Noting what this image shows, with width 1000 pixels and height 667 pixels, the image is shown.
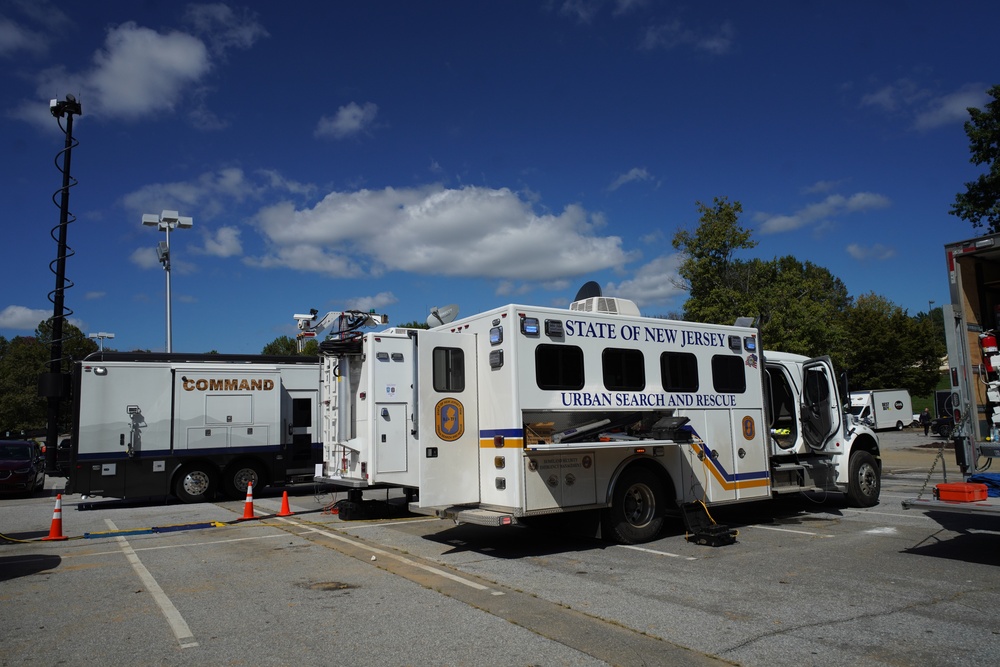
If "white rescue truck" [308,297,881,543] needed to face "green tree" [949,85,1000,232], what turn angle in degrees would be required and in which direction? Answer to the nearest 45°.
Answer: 0° — it already faces it

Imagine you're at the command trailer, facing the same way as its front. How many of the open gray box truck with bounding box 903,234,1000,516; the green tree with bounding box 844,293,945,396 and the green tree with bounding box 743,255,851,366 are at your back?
0

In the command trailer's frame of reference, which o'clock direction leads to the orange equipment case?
The orange equipment case is roughly at 2 o'clock from the command trailer.

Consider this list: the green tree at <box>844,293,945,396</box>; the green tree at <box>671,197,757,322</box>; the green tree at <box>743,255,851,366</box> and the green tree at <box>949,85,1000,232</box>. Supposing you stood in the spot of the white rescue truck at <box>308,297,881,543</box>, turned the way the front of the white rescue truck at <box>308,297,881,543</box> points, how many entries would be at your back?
0

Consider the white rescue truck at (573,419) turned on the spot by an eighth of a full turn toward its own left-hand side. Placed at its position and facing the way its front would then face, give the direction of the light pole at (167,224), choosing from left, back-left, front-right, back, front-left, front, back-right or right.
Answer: front-left

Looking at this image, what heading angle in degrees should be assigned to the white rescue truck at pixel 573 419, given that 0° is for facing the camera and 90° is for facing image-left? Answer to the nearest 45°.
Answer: approximately 225°

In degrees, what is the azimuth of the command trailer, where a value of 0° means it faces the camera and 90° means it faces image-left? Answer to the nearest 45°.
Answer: approximately 270°

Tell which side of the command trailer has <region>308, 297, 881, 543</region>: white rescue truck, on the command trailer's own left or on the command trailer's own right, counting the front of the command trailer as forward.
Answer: on the command trailer's own right

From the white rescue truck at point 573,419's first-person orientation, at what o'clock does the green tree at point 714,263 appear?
The green tree is roughly at 11 o'clock from the white rescue truck.

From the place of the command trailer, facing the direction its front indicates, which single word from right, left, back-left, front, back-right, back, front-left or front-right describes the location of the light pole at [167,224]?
left

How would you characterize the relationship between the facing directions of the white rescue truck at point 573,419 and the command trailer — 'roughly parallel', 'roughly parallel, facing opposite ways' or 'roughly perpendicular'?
roughly parallel

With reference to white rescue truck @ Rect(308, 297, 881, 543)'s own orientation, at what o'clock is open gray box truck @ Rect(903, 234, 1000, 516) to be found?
open gray box truck @ Rect(903, 234, 1000, 516) is roughly at 2 o'clock from white rescue truck @ Rect(308, 297, 881, 543).

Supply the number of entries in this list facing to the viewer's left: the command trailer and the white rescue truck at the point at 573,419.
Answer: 0
